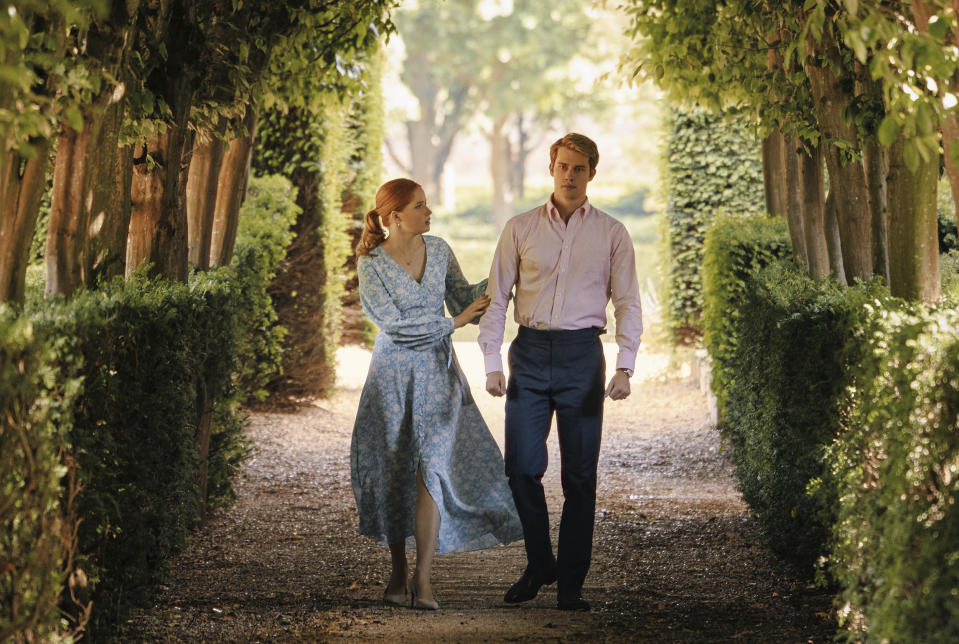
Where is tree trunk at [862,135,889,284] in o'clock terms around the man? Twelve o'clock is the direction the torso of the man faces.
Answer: The tree trunk is roughly at 8 o'clock from the man.

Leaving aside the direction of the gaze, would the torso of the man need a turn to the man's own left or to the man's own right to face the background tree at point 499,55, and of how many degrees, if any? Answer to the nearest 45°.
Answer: approximately 180°

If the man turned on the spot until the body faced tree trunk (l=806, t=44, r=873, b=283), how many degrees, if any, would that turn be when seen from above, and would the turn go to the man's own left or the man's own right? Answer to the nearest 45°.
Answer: approximately 135° to the man's own left

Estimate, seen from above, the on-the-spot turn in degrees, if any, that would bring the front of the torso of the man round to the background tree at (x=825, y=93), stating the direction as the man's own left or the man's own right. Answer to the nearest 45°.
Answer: approximately 135° to the man's own left

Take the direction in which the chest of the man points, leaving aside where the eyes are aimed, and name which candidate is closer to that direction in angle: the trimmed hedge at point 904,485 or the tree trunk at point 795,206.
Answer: the trimmed hedge

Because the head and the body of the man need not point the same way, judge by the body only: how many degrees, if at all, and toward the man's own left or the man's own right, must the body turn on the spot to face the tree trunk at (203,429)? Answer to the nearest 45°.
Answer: approximately 135° to the man's own right

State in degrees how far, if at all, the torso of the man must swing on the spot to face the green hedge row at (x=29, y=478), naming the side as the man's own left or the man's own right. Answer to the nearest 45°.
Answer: approximately 45° to the man's own right

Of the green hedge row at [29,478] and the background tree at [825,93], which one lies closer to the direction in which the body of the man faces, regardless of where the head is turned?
the green hedge row

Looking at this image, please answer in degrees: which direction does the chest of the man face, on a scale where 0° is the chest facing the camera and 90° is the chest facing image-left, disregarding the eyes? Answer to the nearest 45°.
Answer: approximately 0°

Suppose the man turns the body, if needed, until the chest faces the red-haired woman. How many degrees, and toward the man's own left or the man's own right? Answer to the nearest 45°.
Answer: approximately 90° to the man's own right

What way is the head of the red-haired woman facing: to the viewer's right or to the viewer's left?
to the viewer's right
